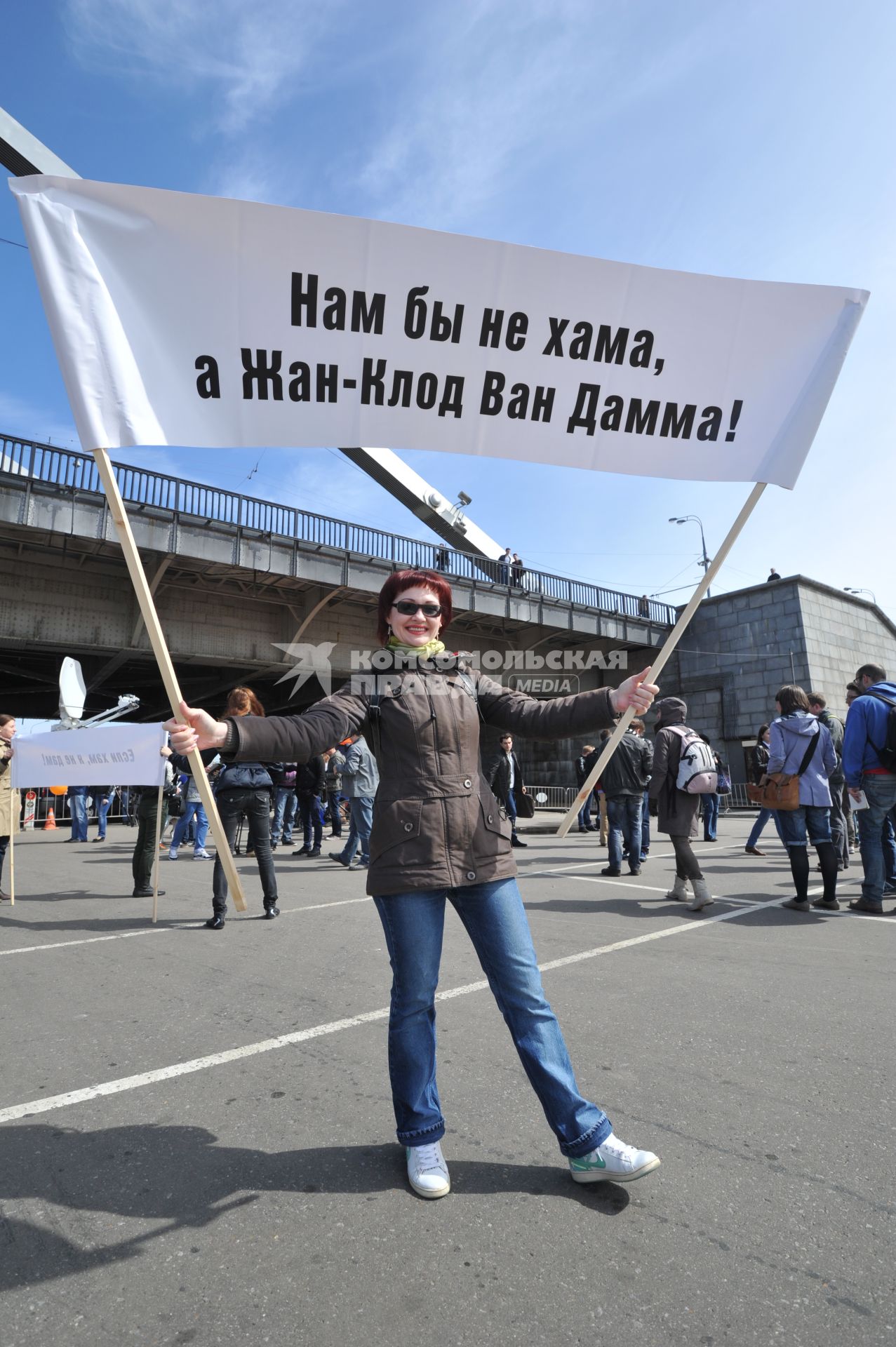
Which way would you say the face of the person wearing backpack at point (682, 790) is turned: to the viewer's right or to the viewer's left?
to the viewer's left

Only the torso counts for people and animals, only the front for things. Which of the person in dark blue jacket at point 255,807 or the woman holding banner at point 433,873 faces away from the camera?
the person in dark blue jacket

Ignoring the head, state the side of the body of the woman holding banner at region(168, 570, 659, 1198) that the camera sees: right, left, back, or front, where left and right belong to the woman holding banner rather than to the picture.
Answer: front

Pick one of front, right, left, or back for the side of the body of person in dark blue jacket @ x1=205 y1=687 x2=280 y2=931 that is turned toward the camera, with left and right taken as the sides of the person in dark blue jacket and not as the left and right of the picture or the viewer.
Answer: back

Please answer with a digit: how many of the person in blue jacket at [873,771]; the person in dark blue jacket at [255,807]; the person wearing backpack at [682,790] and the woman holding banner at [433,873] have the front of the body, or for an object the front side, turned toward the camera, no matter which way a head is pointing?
1

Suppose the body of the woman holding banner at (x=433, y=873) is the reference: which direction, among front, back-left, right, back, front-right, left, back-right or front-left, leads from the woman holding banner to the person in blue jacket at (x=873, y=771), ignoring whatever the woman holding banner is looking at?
back-left

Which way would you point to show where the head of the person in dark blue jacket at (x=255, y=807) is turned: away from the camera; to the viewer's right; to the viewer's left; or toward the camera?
away from the camera

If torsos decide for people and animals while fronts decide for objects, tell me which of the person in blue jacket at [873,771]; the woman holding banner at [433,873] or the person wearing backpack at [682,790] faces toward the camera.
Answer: the woman holding banner

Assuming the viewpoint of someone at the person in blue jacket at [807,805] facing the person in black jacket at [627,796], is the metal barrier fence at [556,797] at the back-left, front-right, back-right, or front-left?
front-right

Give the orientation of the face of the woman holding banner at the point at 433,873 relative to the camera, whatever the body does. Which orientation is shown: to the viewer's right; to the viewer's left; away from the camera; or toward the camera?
toward the camera

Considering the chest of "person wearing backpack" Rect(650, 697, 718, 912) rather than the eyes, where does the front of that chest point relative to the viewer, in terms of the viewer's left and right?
facing away from the viewer and to the left of the viewer

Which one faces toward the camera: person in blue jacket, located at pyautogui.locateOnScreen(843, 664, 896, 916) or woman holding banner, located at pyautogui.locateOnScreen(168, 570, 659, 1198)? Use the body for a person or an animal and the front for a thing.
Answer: the woman holding banner

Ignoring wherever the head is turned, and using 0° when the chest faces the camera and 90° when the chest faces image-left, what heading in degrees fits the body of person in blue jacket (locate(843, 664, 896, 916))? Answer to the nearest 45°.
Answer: approximately 135°

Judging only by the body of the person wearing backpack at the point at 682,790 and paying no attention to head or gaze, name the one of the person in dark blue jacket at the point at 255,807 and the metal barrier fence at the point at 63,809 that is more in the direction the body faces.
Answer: the metal barrier fence

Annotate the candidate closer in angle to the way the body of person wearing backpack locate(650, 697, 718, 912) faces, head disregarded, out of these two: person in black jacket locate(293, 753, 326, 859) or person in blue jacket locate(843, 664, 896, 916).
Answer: the person in black jacket

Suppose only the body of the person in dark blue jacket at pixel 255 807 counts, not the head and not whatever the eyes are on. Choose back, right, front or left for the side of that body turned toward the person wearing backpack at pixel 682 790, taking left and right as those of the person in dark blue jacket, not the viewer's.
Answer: right
